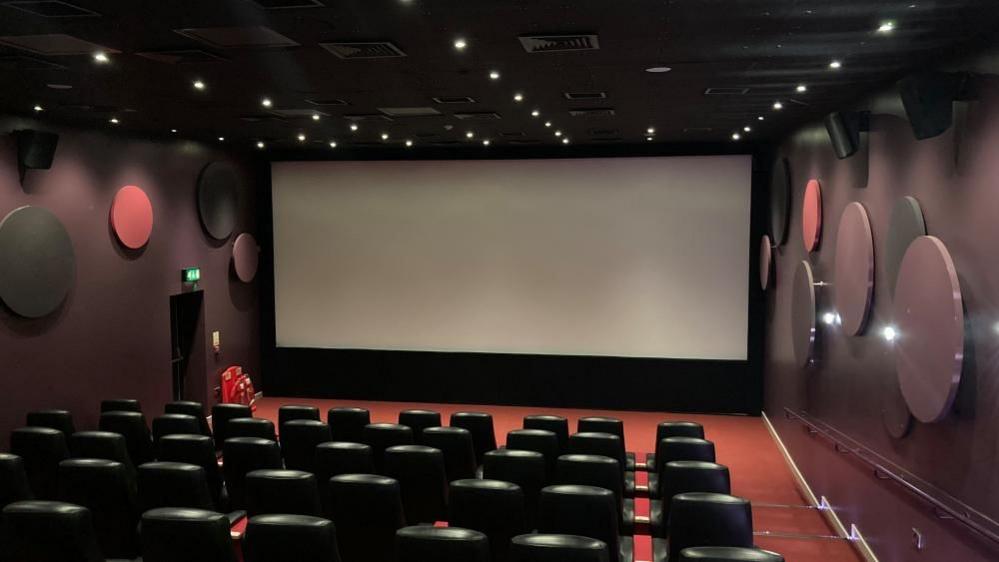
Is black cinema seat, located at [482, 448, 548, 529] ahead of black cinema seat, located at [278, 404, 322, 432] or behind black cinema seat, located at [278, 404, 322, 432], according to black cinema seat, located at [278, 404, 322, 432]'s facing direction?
behind

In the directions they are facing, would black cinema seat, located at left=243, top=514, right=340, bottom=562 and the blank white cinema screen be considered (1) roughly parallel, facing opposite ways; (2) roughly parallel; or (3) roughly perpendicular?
roughly parallel, facing opposite ways

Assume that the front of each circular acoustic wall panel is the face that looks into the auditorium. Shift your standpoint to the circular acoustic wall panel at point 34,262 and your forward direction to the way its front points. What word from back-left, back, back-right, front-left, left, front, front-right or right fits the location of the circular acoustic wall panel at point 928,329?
front

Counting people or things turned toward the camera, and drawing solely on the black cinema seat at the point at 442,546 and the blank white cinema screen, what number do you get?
1

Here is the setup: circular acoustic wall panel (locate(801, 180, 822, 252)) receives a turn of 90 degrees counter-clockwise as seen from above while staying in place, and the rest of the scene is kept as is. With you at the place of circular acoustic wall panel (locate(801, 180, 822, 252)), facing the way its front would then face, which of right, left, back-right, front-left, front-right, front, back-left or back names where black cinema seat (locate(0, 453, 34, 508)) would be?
front-right

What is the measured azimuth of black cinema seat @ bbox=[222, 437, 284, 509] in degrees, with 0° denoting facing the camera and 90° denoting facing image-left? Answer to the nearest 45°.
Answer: approximately 180°

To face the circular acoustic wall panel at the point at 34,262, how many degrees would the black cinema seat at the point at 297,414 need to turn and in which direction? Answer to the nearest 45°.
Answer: approximately 90° to its left

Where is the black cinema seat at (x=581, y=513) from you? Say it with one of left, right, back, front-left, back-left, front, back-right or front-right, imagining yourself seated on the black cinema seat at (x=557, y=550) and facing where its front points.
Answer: front

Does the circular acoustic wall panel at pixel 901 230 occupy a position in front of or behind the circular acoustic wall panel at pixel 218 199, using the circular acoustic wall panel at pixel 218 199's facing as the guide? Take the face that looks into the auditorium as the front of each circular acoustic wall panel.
in front

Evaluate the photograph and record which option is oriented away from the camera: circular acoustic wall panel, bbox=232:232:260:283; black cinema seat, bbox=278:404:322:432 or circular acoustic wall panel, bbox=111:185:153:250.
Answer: the black cinema seat

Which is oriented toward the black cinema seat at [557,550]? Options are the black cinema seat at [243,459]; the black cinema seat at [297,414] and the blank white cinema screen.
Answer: the blank white cinema screen

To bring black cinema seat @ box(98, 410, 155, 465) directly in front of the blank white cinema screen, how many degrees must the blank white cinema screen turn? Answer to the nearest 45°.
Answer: approximately 45° to its right

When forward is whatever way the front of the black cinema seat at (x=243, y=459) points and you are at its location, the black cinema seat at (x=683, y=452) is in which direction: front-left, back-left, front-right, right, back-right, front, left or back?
right

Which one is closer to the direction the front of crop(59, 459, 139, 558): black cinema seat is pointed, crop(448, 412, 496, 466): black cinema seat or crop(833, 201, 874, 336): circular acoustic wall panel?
the black cinema seat

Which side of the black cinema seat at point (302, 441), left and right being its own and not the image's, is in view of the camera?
back

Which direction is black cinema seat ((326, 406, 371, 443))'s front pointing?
away from the camera

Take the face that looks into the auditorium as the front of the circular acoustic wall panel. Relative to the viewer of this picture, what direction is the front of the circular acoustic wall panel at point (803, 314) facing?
facing to the left of the viewer

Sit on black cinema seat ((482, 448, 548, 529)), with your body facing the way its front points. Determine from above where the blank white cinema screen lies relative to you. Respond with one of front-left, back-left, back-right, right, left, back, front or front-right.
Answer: front
